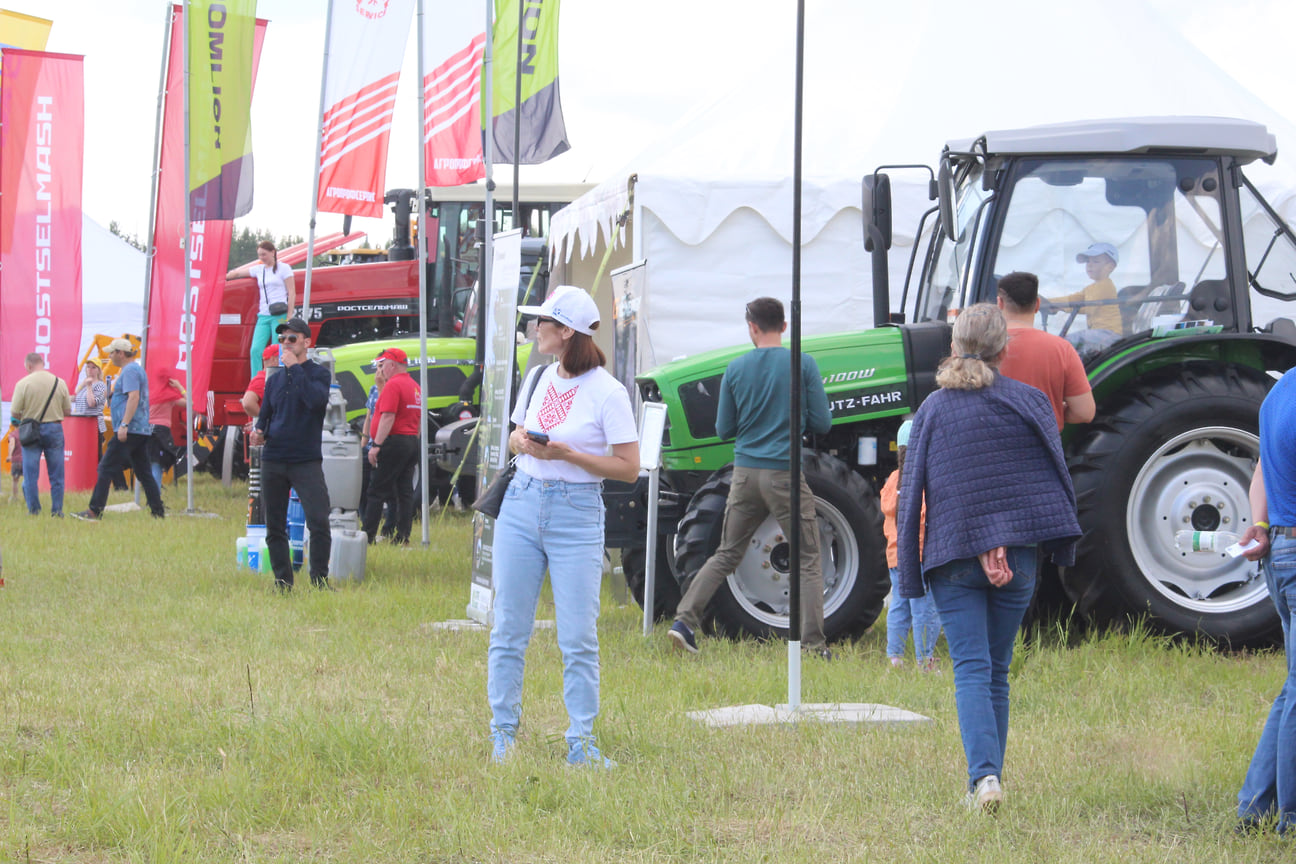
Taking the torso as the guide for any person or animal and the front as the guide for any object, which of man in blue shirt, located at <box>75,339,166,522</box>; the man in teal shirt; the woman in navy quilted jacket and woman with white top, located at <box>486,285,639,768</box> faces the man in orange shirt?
the woman in navy quilted jacket

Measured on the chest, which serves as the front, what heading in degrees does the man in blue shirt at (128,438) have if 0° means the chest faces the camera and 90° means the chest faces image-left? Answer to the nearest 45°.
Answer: approximately 90°

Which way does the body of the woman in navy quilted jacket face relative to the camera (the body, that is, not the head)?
away from the camera

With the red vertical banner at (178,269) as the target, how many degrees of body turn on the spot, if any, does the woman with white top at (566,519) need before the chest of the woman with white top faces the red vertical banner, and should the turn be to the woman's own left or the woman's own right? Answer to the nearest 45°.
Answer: approximately 135° to the woman's own right

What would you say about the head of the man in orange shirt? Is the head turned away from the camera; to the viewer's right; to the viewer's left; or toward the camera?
away from the camera

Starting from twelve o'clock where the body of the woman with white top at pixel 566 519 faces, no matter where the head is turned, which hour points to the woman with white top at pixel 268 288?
the woman with white top at pixel 268 288 is roughly at 4 o'clock from the woman with white top at pixel 566 519.

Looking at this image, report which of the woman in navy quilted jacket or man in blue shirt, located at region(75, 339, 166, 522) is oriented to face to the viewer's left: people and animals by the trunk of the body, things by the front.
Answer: the man in blue shirt

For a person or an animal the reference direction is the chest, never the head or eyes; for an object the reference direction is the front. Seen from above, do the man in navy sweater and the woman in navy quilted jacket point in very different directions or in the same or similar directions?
very different directions

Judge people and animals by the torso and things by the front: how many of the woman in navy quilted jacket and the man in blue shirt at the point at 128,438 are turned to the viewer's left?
1

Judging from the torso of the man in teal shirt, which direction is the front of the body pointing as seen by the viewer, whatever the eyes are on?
away from the camera

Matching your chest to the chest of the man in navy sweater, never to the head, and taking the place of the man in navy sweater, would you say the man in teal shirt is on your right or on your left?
on your left

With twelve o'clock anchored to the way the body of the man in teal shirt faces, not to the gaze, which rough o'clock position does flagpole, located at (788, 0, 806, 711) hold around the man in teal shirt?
The flagpole is roughly at 6 o'clock from the man in teal shirt.

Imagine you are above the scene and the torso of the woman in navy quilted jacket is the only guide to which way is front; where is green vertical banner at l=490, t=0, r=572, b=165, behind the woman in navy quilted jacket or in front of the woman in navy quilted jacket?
in front

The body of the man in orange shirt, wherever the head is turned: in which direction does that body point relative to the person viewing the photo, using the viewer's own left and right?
facing away from the viewer

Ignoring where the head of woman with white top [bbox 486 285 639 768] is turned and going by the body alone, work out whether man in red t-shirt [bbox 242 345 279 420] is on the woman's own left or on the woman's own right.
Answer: on the woman's own right
